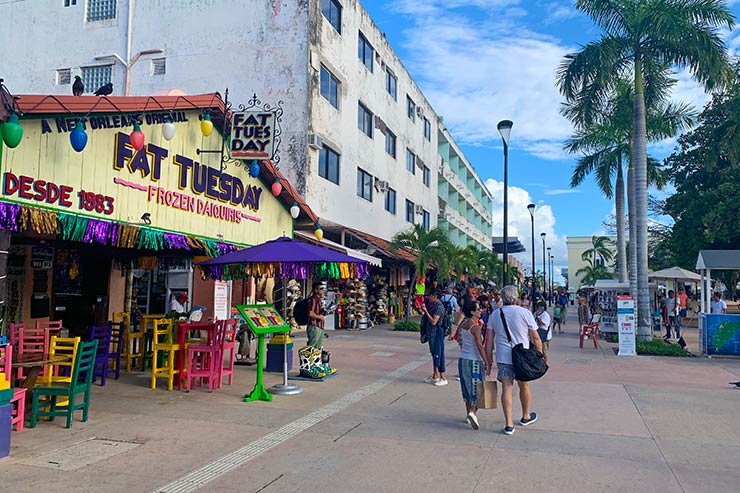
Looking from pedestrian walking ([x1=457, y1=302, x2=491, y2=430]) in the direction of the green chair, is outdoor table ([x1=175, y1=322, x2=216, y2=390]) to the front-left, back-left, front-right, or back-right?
front-right

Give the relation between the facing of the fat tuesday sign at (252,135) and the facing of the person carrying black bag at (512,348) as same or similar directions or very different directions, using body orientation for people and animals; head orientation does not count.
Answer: very different directions

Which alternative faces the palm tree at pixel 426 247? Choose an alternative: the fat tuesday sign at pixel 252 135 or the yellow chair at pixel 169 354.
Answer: the yellow chair

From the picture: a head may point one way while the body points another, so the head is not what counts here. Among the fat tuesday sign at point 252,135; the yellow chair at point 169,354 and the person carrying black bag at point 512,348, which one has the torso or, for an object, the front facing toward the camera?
the fat tuesday sign

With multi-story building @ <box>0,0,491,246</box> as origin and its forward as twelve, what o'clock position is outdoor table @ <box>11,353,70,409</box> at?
The outdoor table is roughly at 2 o'clock from the multi-story building.

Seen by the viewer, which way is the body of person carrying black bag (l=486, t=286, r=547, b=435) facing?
away from the camera

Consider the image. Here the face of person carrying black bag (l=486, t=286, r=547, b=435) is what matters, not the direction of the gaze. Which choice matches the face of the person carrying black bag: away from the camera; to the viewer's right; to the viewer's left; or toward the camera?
away from the camera

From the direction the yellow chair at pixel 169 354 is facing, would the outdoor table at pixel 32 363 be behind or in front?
behind

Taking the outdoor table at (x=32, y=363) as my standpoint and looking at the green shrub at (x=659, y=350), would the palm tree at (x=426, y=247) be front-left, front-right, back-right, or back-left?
front-left

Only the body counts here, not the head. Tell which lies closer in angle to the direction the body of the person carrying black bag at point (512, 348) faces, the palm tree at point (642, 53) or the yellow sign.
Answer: the palm tree

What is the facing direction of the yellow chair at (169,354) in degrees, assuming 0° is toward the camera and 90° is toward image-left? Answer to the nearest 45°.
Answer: approximately 225°

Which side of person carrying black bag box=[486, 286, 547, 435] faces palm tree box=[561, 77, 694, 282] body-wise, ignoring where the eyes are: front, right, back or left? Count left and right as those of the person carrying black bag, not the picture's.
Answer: front

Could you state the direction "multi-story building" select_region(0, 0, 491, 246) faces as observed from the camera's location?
facing the viewer and to the right of the viewer

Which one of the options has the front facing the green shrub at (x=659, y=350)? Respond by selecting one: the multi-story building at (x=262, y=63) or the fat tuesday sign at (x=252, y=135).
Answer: the multi-story building

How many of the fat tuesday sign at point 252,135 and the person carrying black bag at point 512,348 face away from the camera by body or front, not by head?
1

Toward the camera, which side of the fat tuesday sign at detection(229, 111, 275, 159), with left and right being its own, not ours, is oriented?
front

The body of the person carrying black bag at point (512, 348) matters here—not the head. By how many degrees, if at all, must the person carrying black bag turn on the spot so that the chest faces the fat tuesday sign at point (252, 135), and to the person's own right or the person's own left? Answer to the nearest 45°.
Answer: approximately 45° to the person's own left

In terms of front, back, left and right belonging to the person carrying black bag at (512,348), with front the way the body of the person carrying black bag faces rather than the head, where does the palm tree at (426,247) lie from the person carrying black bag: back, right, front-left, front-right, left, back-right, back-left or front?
front

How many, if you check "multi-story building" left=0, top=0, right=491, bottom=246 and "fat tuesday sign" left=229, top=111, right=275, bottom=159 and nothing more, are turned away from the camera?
0
